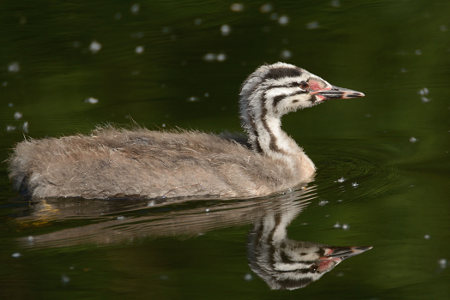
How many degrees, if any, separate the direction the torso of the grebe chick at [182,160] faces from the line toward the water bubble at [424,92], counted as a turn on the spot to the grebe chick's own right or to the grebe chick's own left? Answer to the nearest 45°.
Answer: approximately 45° to the grebe chick's own left

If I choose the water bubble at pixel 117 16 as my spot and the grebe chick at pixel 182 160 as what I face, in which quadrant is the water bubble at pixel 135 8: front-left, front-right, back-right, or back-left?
back-left

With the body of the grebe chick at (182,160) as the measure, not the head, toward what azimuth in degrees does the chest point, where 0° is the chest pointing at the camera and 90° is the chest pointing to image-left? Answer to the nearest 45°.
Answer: approximately 270°

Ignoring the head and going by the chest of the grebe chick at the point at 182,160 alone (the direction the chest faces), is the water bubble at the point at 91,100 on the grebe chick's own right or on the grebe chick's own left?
on the grebe chick's own left

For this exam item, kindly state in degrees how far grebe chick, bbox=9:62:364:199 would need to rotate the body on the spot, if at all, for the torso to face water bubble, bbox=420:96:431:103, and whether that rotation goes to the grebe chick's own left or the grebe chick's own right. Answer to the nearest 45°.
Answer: approximately 45° to the grebe chick's own left

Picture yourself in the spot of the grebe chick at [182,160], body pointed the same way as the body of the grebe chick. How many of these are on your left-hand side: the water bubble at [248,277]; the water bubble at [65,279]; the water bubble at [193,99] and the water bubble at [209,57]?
2

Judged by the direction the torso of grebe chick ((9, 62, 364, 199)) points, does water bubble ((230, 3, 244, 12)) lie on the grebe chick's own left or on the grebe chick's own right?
on the grebe chick's own left

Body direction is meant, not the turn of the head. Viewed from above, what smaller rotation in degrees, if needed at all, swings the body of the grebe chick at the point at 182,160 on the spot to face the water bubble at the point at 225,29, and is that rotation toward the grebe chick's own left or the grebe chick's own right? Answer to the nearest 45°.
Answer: approximately 90° to the grebe chick's own left

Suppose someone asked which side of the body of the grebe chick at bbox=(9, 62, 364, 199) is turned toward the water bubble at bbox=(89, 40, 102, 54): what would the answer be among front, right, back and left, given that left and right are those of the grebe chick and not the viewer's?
left

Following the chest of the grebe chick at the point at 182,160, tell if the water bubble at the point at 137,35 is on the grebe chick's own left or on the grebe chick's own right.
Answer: on the grebe chick's own left

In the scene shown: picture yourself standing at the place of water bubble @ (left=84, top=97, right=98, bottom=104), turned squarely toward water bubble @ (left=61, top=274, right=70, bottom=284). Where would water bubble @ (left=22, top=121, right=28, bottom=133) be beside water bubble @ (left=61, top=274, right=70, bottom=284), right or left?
right

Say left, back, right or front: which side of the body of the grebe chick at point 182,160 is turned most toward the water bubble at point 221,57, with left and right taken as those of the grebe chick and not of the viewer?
left

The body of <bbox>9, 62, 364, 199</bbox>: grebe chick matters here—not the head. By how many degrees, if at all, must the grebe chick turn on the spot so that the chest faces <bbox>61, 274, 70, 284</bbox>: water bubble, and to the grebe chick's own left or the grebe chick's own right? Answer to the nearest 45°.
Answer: approximately 135° to the grebe chick's own right

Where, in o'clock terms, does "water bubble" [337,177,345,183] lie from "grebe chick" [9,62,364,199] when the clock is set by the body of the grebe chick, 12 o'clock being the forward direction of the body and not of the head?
The water bubble is roughly at 12 o'clock from the grebe chick.
